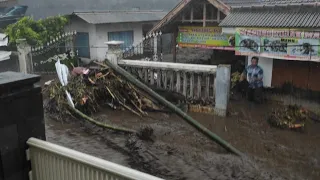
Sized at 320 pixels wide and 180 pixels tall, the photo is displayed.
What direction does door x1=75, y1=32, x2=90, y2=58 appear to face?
toward the camera

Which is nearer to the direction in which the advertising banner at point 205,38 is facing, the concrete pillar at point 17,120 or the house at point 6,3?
the concrete pillar

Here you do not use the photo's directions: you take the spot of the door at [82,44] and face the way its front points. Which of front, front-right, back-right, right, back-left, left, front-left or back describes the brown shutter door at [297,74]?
front-left

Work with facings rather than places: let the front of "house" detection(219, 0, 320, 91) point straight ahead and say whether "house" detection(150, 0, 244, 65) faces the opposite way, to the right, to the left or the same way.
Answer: the same way

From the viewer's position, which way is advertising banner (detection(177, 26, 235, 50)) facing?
facing the viewer

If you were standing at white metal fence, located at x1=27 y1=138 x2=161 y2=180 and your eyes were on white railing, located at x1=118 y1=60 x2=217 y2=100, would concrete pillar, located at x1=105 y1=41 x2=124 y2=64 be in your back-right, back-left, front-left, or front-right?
front-left

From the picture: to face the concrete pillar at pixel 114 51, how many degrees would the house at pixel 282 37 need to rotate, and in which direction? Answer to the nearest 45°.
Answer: approximately 90° to its right

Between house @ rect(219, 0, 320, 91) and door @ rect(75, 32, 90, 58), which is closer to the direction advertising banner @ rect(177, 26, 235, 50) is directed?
the house

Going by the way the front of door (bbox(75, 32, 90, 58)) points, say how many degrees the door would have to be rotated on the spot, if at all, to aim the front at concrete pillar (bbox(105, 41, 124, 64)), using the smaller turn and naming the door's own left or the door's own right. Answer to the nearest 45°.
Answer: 0° — it already faces it

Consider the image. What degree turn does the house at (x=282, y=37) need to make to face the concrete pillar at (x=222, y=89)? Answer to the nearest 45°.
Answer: approximately 45° to its right

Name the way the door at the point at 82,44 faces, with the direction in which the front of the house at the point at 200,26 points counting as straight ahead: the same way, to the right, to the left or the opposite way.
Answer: the same way

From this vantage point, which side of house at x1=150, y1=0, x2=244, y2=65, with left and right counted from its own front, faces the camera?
front

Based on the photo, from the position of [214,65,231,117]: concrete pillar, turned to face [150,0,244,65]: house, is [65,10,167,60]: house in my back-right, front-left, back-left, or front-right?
front-left

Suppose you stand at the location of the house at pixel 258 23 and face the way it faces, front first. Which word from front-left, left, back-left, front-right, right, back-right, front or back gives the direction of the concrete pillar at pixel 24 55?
right

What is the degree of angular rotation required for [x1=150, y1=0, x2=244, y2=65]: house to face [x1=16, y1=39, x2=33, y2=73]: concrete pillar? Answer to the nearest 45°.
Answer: approximately 90° to its right

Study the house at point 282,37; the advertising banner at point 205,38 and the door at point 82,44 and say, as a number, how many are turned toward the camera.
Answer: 3

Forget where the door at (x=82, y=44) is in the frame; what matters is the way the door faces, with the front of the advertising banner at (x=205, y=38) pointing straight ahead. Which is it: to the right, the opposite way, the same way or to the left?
the same way

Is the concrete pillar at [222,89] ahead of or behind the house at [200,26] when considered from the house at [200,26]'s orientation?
ahead

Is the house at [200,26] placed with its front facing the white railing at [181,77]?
yes

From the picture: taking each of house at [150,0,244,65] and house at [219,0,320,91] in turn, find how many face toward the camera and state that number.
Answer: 2

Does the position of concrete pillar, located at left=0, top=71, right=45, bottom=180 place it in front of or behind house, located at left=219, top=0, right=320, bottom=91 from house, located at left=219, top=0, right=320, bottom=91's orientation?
in front

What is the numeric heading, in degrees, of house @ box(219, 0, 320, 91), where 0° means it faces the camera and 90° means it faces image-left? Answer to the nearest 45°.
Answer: approximately 0°
